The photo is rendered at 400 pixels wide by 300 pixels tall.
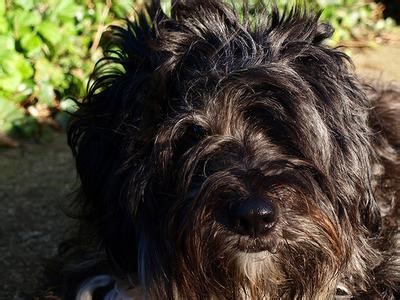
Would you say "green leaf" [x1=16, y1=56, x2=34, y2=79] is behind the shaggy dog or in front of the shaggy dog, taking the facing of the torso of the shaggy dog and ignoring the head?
behind

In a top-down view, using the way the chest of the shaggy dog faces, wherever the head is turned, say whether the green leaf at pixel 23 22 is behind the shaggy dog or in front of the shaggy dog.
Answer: behind

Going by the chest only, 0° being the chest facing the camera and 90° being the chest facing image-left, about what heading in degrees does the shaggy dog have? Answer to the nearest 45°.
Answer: approximately 0°
